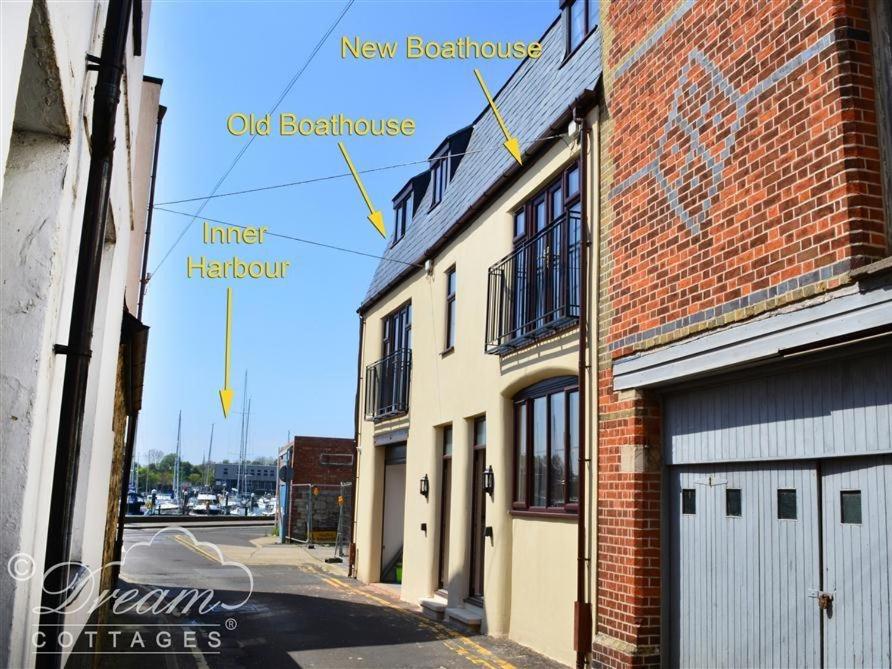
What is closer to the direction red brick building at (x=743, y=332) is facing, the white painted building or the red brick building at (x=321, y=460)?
the white painted building

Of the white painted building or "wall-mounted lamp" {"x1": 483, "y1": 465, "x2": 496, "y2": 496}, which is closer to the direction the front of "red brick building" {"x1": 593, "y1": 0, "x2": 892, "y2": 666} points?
the white painted building

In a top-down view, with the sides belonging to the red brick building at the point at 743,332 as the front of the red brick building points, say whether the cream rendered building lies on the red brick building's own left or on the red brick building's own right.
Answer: on the red brick building's own right

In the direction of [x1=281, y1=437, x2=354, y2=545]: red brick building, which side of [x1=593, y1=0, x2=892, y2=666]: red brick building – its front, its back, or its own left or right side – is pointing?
right

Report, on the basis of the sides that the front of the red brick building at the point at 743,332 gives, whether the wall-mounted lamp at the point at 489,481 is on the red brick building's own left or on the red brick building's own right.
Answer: on the red brick building's own right

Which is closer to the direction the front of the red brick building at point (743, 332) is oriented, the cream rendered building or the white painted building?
the white painted building

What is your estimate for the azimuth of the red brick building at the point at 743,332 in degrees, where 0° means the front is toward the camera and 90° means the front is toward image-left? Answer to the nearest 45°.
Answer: approximately 45°

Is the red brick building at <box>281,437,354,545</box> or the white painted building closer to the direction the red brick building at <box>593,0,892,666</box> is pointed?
the white painted building

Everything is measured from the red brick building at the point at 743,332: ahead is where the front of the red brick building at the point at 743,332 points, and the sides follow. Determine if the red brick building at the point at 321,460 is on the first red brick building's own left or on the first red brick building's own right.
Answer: on the first red brick building's own right

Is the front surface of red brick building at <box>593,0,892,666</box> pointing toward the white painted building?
yes
